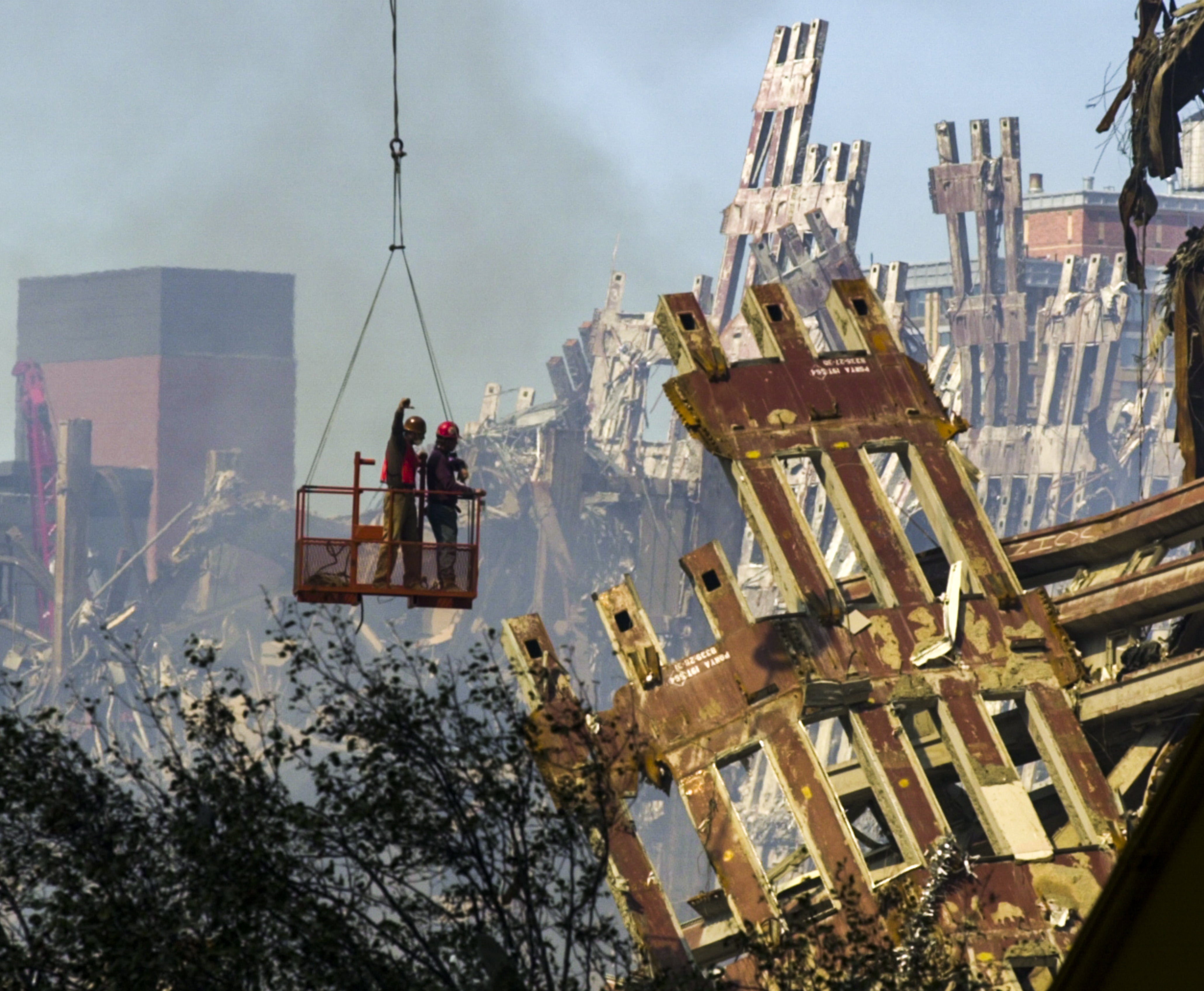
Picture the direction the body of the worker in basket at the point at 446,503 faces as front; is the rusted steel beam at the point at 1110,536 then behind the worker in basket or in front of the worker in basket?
in front

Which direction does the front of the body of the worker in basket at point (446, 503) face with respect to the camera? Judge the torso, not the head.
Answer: to the viewer's right

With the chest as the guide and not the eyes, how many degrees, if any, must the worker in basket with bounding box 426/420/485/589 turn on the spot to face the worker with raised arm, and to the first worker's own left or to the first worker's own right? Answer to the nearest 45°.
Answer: approximately 180°

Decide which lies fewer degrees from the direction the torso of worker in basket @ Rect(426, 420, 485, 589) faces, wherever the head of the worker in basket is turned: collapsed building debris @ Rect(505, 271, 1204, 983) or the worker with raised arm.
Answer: the collapsed building debris

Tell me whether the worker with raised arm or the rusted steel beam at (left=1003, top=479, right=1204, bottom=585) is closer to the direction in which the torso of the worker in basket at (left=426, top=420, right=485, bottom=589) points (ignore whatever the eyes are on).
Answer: the rusted steel beam

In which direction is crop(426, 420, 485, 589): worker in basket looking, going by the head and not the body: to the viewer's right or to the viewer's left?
to the viewer's right
